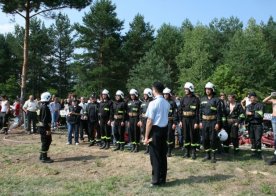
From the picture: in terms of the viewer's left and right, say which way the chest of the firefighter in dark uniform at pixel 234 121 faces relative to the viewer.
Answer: facing the viewer and to the left of the viewer

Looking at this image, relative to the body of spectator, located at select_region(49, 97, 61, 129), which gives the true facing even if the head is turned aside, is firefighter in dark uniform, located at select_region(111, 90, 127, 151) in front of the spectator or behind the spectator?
in front

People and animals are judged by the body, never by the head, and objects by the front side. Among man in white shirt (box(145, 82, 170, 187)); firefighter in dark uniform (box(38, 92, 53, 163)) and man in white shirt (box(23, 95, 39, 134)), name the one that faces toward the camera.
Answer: man in white shirt (box(23, 95, 39, 134))

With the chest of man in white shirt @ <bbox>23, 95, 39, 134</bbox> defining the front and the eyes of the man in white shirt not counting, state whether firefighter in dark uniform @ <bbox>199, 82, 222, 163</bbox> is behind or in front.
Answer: in front

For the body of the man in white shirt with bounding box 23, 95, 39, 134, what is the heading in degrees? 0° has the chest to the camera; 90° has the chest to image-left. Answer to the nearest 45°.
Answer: approximately 0°

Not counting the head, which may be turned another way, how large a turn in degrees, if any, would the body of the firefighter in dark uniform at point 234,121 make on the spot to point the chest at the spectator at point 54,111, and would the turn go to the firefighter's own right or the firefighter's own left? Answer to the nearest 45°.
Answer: approximately 90° to the firefighter's own right

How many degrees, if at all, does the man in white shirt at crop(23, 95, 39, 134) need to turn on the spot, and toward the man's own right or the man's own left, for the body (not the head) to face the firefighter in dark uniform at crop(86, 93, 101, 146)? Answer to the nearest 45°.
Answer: approximately 45° to the man's own left

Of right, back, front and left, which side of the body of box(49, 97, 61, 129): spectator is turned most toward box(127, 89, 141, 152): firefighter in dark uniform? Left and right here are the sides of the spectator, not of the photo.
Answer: front

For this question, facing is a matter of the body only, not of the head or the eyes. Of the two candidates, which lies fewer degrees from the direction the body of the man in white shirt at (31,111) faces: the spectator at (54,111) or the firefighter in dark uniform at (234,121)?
the firefighter in dark uniform

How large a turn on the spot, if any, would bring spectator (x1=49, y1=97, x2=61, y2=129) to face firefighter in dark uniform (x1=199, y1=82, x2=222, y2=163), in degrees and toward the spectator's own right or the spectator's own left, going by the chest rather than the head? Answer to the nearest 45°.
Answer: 0° — they already face them
